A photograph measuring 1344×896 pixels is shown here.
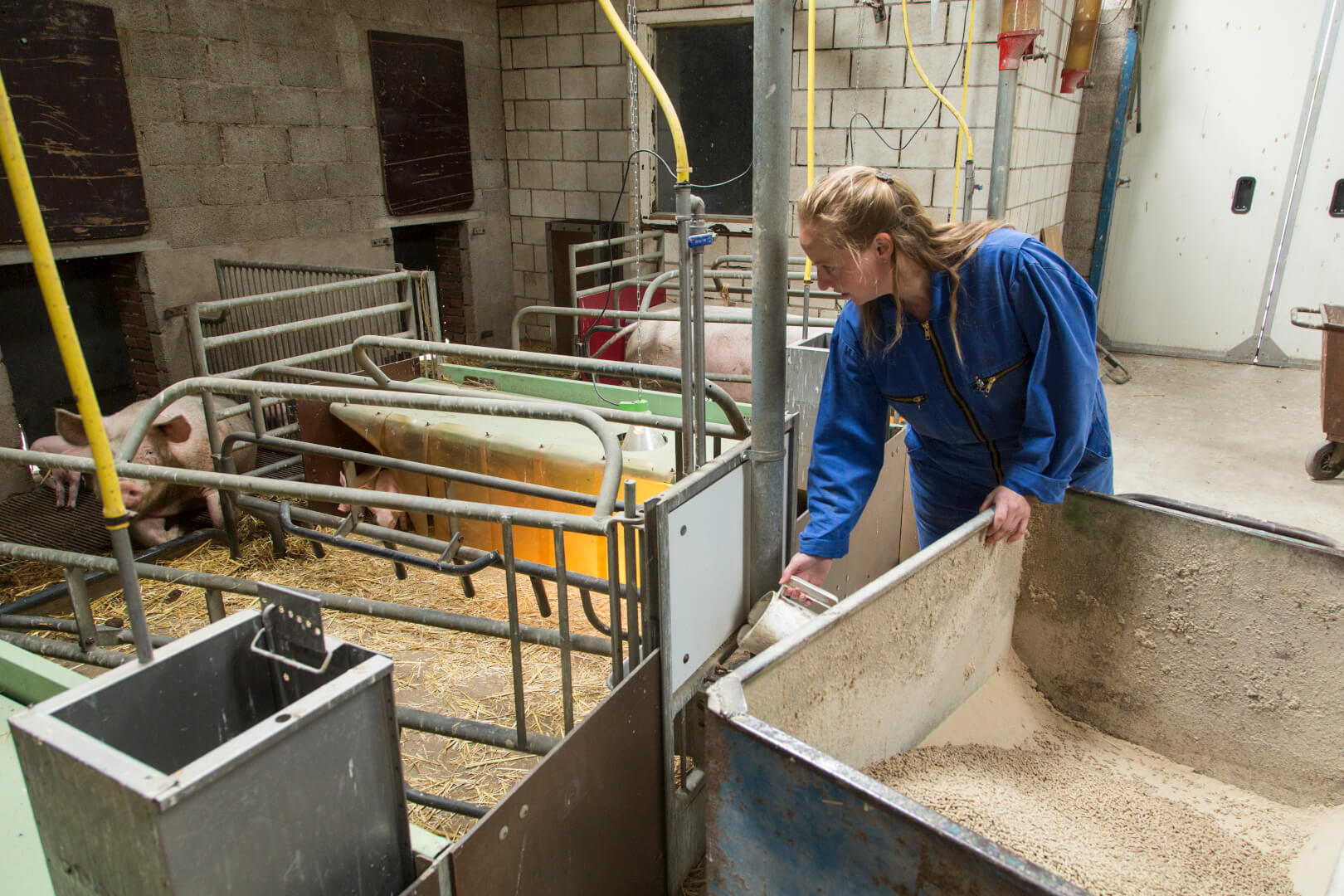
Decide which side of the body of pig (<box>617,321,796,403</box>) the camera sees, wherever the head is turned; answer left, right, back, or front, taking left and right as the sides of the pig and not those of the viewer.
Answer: right

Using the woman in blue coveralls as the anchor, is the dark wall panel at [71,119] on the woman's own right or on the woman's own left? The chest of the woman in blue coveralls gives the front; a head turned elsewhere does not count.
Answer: on the woman's own right

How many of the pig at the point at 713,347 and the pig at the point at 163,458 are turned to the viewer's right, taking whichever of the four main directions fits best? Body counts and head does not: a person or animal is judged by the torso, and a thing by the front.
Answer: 1

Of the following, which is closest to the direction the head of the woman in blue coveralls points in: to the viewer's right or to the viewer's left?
to the viewer's left

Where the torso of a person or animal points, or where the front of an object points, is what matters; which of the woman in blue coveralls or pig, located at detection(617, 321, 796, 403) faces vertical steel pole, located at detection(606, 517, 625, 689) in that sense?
the woman in blue coveralls

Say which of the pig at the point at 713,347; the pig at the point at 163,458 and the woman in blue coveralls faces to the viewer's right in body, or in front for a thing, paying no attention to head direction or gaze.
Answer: the pig at the point at 713,347
